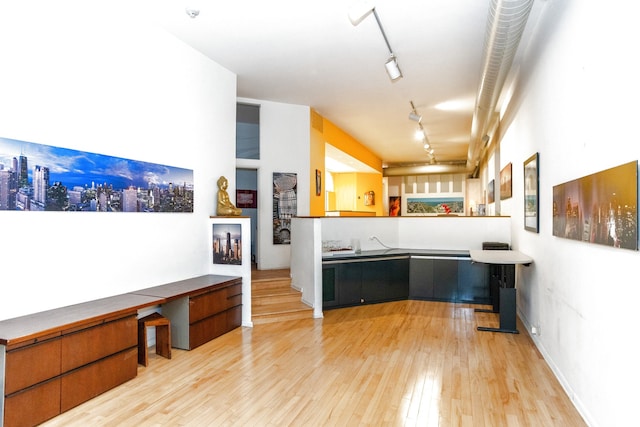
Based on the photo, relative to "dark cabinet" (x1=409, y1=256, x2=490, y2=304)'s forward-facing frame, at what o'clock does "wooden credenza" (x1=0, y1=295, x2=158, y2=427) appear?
The wooden credenza is roughly at 1 o'clock from the dark cabinet.

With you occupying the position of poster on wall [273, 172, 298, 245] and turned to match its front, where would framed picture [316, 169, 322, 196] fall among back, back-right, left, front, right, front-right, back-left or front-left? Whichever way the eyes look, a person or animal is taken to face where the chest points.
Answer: back-left

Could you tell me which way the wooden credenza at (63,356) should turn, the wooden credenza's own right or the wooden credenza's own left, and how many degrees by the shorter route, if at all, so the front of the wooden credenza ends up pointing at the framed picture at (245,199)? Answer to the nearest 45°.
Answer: approximately 90° to the wooden credenza's own left

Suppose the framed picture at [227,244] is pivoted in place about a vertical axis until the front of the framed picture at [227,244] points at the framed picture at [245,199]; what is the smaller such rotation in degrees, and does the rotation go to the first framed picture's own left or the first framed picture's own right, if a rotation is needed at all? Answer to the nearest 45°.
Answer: approximately 180°

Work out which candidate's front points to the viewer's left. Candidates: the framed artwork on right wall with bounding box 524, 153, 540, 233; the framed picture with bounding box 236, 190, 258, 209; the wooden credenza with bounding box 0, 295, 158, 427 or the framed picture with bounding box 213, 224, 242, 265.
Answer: the framed artwork on right wall

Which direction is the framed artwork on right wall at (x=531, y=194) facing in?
to the viewer's left

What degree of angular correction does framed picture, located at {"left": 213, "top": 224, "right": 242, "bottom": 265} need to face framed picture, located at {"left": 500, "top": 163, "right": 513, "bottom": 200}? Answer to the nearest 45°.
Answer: approximately 90° to its left
